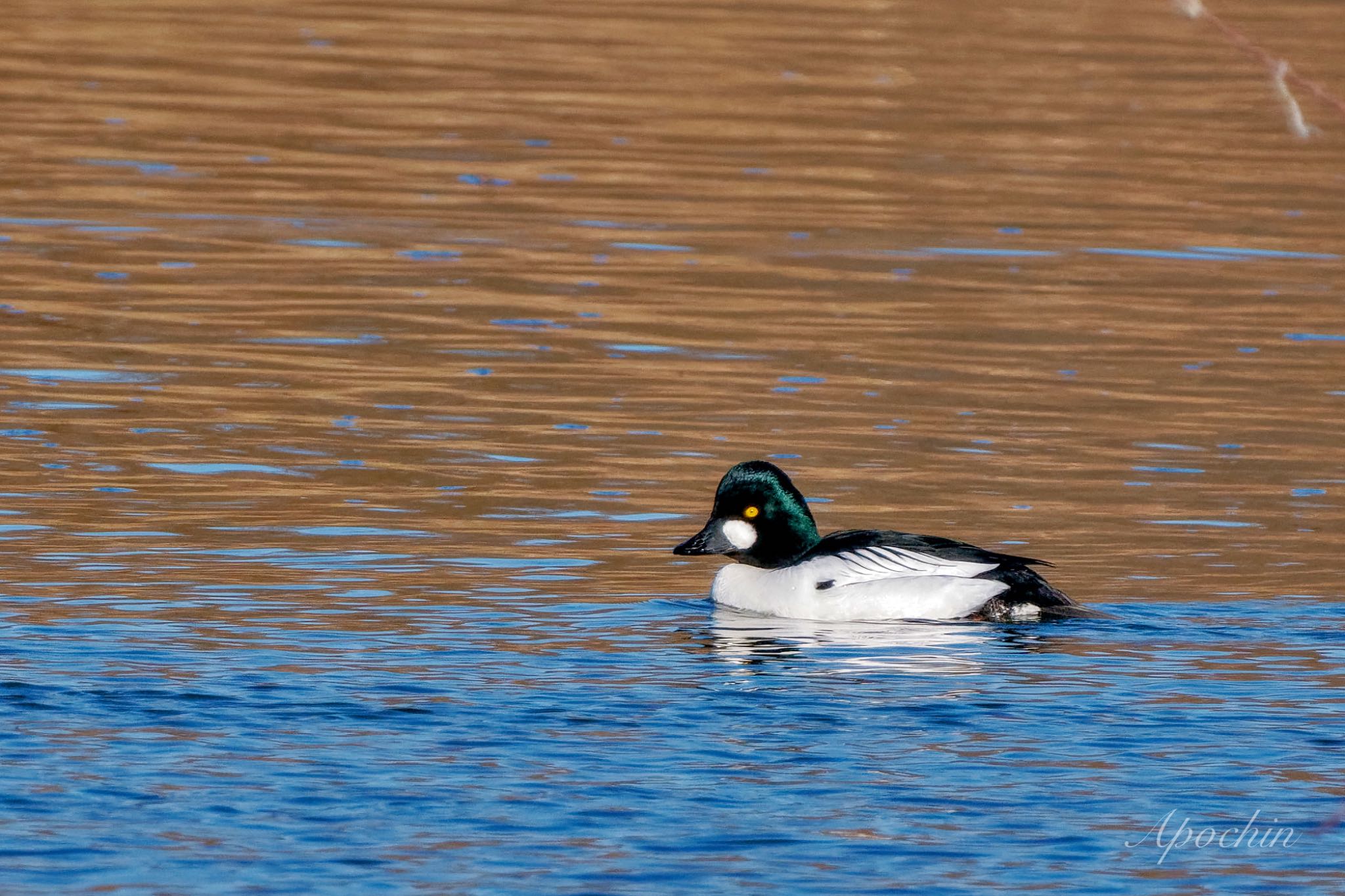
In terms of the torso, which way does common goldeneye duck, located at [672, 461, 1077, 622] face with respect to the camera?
to the viewer's left
